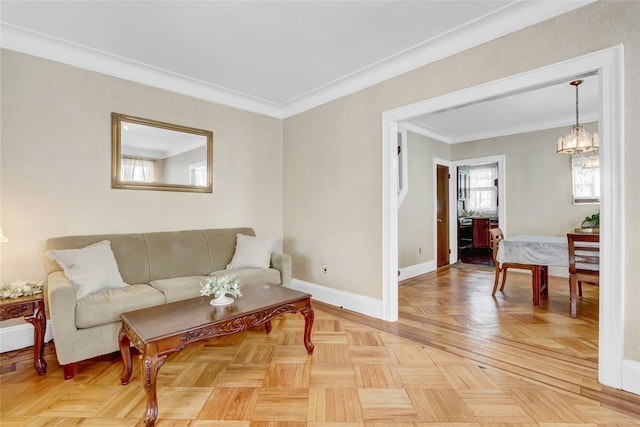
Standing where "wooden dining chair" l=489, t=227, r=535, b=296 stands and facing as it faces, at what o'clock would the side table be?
The side table is roughly at 4 o'clock from the wooden dining chair.

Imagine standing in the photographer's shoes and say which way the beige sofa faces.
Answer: facing the viewer and to the right of the viewer

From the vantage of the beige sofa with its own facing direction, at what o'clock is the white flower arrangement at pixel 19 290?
The white flower arrangement is roughly at 4 o'clock from the beige sofa.

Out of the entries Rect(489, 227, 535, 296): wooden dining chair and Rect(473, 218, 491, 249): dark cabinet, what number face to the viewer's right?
1

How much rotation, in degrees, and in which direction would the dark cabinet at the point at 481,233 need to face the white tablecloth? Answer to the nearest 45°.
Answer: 0° — it already faces it

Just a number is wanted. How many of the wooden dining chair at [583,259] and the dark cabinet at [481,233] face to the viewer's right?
0

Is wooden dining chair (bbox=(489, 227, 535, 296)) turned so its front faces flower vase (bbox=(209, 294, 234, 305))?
no

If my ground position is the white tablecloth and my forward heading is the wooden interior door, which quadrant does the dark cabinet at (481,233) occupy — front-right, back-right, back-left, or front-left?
front-right

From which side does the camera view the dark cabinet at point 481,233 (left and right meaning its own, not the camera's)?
front

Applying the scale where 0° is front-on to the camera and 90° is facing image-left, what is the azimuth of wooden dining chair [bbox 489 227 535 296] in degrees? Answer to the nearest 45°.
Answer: approximately 270°

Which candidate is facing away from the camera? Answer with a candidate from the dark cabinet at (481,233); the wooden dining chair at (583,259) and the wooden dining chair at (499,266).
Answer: the wooden dining chair at (583,259)

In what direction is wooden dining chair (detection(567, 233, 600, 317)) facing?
away from the camera

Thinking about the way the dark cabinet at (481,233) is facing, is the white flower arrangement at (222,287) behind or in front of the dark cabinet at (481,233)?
in front

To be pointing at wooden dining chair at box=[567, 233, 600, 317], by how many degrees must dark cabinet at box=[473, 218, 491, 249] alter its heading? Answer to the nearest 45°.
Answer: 0° — it already faces it

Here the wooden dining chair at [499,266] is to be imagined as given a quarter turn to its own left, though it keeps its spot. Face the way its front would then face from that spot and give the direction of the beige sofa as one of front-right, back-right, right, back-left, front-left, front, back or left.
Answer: back-left

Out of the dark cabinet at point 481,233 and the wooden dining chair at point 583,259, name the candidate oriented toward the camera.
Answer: the dark cabinet

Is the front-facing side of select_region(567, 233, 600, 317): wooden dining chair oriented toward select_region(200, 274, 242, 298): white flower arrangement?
no
